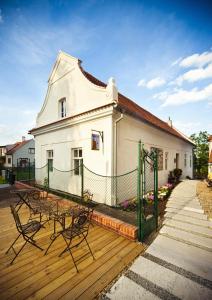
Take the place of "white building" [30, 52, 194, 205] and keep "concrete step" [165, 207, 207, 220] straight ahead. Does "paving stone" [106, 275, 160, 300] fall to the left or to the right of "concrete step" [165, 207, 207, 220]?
right

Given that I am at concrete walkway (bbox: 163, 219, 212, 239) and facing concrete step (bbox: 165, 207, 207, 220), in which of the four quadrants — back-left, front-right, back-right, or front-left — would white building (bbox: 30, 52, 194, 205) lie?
front-left
